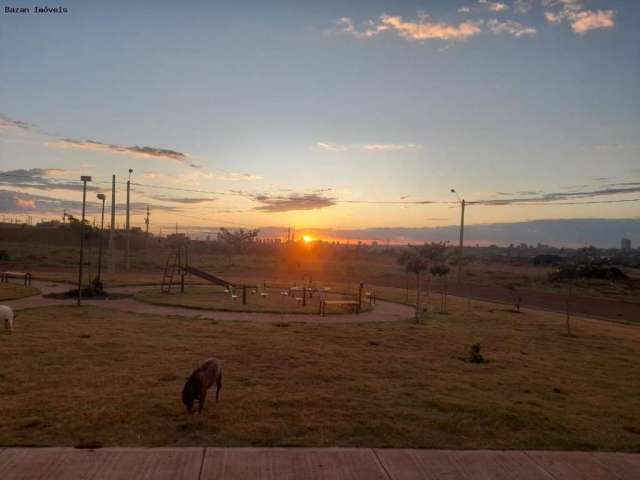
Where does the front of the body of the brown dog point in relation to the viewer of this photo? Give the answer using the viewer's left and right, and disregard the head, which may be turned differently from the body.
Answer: facing the viewer and to the left of the viewer

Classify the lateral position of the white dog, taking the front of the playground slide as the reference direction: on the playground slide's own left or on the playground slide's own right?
on the playground slide's own right

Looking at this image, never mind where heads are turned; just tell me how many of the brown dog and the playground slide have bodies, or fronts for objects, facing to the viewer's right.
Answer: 1

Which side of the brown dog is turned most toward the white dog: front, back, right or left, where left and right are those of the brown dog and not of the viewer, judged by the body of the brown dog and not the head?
right

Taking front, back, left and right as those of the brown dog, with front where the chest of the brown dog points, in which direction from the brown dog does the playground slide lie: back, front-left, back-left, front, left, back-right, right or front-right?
back-right

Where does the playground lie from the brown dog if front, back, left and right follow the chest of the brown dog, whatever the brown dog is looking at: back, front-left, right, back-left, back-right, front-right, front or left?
back-right

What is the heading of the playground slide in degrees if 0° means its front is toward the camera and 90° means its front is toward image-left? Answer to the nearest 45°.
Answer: approximately 270°

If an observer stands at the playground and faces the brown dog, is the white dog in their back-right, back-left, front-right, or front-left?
front-right

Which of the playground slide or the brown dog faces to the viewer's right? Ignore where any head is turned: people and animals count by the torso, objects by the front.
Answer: the playground slide

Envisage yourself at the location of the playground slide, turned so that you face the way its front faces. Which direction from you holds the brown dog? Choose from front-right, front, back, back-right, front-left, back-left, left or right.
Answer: right
